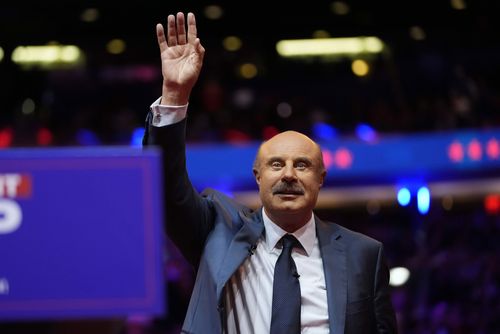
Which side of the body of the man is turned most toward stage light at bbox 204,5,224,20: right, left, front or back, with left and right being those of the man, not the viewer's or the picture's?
back

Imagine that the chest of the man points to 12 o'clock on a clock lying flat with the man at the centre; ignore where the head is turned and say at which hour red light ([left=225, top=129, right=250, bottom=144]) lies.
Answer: The red light is roughly at 6 o'clock from the man.

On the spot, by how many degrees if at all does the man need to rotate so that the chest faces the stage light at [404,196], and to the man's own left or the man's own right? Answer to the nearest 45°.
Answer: approximately 180°

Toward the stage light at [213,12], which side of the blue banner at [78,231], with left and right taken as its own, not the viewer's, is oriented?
back

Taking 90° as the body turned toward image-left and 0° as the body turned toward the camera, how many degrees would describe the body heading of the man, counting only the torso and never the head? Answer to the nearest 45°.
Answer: approximately 0°

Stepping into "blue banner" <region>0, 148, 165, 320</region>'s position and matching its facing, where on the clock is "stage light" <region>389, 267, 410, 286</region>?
The stage light is roughly at 7 o'clock from the blue banner.

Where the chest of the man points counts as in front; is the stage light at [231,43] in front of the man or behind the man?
behind

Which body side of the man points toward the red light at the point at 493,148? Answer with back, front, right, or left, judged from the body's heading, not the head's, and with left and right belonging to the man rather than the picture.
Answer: back

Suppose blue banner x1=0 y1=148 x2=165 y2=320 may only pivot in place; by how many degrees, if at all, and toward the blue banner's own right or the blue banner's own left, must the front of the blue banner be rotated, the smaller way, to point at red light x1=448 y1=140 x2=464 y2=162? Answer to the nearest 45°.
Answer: approximately 135° to the blue banner's own left

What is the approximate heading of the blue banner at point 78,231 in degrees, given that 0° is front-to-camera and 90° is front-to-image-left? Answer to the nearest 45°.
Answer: approximately 0°

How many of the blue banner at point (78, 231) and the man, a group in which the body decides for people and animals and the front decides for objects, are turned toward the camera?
2
